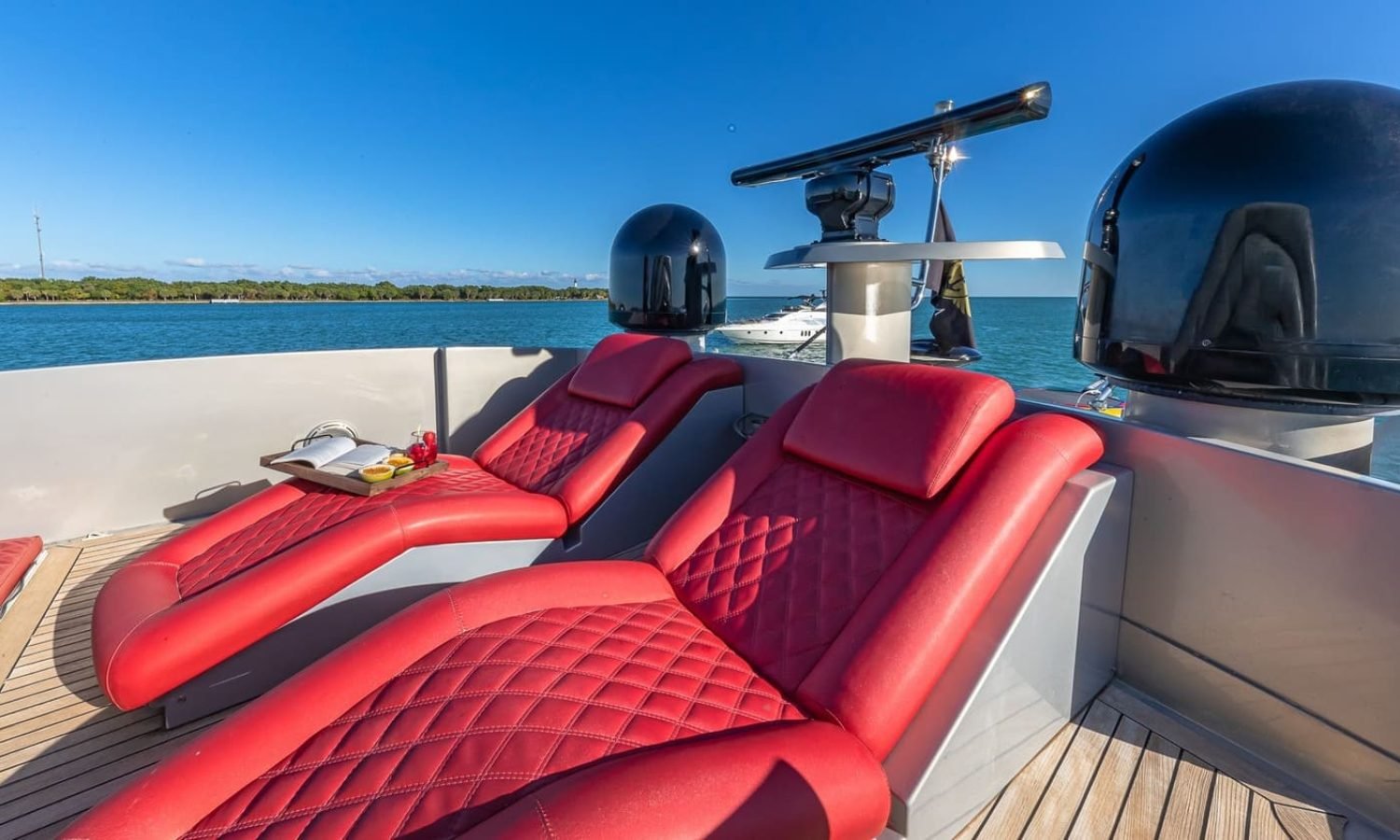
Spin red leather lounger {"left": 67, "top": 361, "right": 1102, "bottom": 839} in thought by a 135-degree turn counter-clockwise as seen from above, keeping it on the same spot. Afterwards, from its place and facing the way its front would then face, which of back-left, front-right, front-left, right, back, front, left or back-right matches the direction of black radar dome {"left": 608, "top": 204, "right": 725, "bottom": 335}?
left

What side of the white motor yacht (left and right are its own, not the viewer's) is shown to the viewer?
left

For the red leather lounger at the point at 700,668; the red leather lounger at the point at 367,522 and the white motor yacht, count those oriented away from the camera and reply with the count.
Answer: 0

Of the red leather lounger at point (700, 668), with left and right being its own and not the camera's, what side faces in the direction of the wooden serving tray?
right

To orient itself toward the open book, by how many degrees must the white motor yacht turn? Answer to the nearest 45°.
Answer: approximately 90° to its left

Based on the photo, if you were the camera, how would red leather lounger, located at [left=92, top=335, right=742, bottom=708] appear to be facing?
facing the viewer and to the left of the viewer

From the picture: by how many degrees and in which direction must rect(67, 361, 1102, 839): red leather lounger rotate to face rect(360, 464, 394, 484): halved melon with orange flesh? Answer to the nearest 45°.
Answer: approximately 90° to its right

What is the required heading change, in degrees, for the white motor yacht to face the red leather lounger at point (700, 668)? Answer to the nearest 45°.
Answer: approximately 90° to its left

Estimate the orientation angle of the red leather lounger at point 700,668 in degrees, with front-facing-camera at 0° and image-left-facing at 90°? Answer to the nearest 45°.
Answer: approximately 45°

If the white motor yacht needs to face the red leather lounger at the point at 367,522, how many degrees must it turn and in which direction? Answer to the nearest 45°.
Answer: approximately 90° to its left

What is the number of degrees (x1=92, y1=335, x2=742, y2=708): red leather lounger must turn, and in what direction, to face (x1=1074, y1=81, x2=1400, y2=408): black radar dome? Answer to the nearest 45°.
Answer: approximately 90° to its left

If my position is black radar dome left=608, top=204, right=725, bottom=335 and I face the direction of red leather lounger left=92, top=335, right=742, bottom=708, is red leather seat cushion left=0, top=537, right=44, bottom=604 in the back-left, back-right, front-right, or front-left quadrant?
front-right

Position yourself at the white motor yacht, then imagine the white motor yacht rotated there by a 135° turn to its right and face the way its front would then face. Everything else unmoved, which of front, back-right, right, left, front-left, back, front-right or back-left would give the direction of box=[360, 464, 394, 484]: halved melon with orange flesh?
back-right

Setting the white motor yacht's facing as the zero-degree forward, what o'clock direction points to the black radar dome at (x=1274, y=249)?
The black radar dome is roughly at 9 o'clock from the white motor yacht.

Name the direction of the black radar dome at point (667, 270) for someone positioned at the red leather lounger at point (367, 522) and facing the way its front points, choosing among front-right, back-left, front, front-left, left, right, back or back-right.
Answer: back

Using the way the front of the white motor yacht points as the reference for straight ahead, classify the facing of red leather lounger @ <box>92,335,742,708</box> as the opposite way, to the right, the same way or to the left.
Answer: to the left
